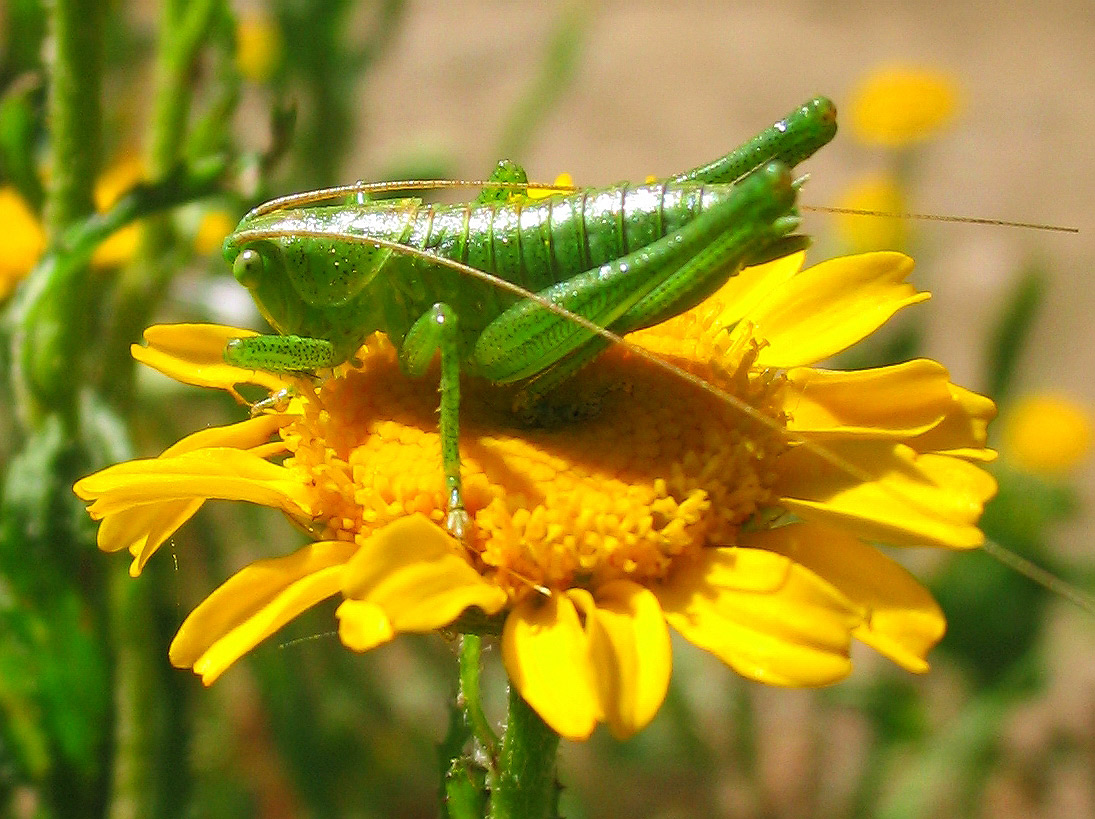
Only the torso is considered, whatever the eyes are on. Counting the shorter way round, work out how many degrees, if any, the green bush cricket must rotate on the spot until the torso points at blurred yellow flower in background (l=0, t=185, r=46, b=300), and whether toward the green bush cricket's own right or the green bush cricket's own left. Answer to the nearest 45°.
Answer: approximately 45° to the green bush cricket's own right

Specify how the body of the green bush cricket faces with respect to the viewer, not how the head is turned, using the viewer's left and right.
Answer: facing to the left of the viewer

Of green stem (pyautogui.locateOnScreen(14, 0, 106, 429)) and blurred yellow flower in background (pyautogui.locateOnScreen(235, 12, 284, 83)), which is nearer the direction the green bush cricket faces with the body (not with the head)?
the green stem

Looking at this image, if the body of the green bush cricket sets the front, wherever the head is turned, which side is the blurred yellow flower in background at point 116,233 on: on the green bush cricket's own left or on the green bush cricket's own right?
on the green bush cricket's own right

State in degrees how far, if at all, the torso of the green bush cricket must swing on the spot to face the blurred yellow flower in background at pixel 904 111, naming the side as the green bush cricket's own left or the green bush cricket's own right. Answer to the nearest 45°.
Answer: approximately 135° to the green bush cricket's own right

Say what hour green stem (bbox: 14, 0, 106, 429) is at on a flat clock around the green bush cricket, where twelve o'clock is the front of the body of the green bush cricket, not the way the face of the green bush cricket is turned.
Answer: The green stem is roughly at 1 o'clock from the green bush cricket.

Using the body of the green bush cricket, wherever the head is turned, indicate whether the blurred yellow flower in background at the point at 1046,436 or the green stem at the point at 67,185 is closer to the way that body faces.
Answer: the green stem

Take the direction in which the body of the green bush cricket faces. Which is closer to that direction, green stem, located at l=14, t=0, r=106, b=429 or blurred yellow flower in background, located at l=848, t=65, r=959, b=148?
the green stem

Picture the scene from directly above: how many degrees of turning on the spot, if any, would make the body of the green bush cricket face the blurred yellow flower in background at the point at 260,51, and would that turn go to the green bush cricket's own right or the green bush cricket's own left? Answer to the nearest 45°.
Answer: approximately 90° to the green bush cricket's own right

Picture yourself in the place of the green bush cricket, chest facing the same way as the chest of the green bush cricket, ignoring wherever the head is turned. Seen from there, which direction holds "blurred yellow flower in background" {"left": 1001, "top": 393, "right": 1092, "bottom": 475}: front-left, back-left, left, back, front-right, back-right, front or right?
back-right
